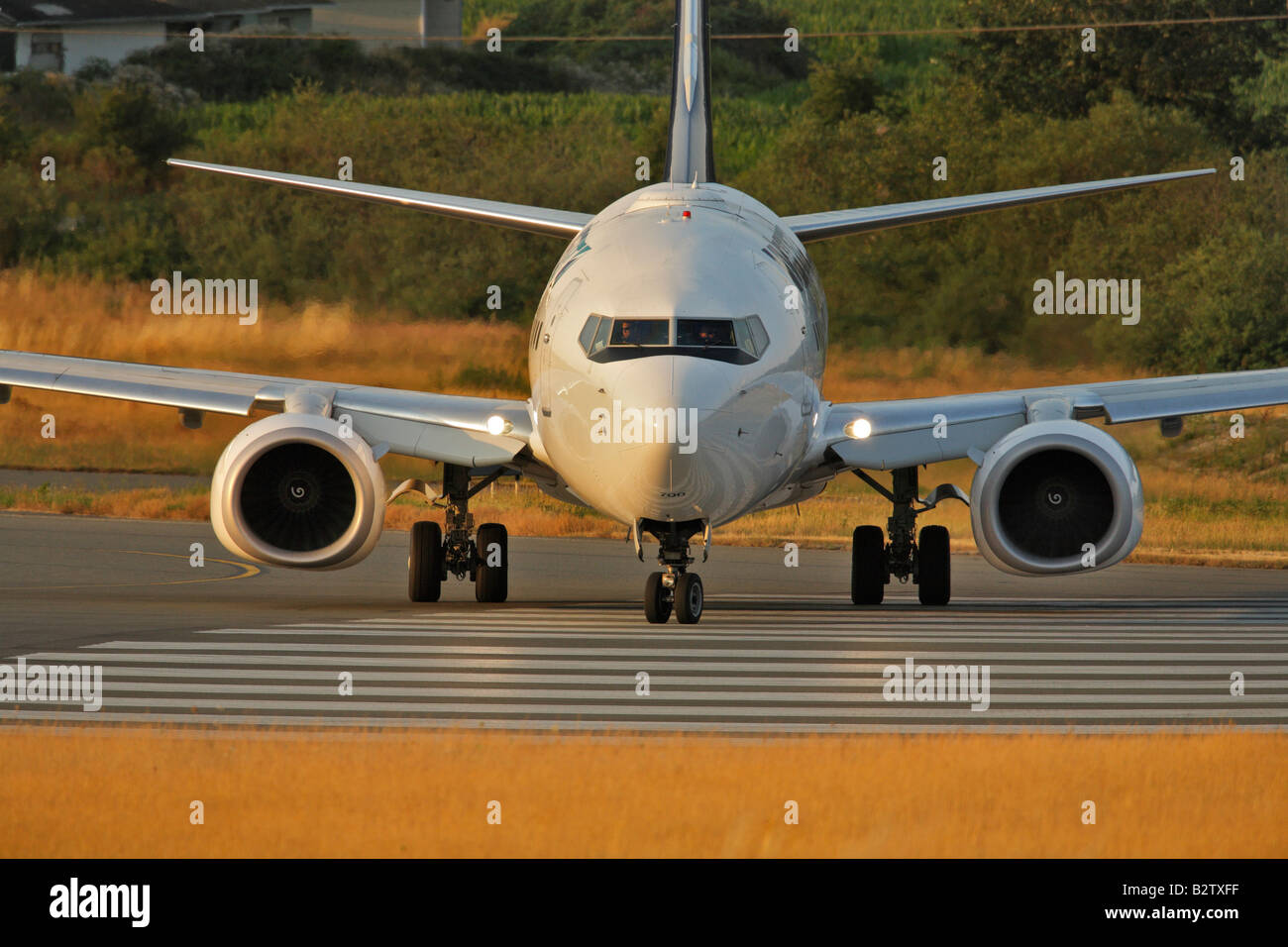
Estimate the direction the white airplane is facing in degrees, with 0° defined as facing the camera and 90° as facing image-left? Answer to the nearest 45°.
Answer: approximately 0°
